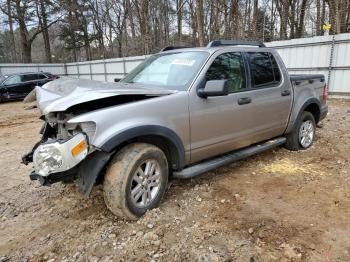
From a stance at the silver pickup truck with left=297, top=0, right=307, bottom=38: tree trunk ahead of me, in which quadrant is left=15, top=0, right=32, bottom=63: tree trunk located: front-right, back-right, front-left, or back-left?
front-left

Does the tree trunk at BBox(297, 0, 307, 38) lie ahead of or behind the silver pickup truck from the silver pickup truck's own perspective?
behind

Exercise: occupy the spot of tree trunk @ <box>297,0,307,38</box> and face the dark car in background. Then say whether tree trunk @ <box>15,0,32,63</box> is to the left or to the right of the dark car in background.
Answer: right

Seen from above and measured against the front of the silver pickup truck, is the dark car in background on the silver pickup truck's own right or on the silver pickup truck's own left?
on the silver pickup truck's own right

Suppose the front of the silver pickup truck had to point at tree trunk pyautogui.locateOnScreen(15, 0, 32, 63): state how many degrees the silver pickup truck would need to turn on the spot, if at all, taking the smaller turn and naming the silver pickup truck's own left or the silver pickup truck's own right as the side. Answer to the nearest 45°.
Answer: approximately 90° to the silver pickup truck's own right

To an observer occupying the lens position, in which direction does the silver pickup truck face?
facing the viewer and to the left of the viewer
